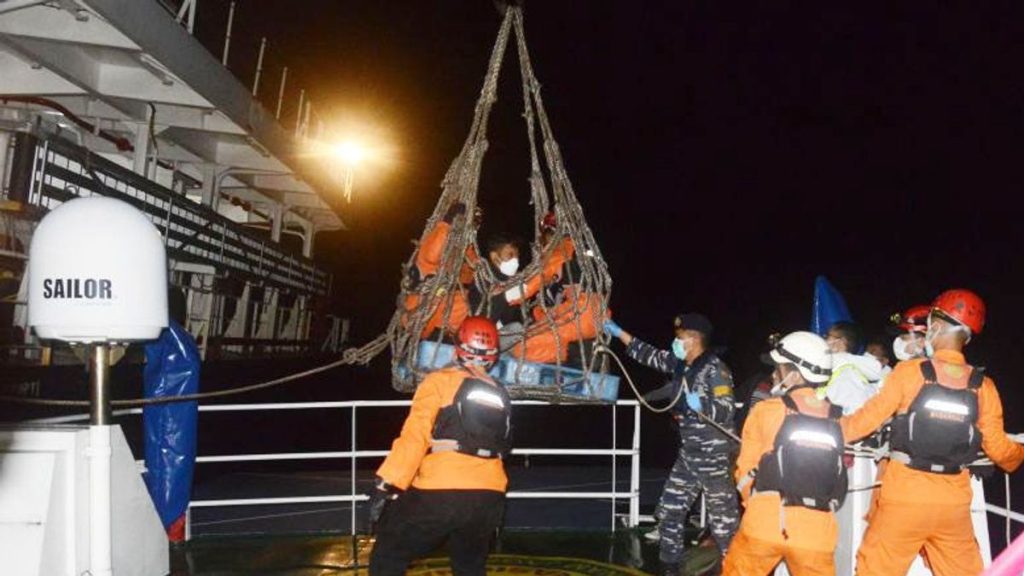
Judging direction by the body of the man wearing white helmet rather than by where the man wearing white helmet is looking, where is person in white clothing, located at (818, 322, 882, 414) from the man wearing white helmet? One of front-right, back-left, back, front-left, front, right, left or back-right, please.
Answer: front-right

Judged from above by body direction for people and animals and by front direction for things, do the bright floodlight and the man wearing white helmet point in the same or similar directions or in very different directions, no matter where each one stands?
very different directions

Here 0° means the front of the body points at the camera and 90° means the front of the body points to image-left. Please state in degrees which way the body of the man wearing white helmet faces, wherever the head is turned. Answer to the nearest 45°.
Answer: approximately 135°

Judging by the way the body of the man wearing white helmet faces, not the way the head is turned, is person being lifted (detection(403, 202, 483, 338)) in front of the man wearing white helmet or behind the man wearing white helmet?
in front

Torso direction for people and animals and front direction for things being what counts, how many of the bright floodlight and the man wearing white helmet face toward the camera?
1

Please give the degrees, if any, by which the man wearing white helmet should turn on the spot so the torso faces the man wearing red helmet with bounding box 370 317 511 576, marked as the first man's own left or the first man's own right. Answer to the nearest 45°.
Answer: approximately 45° to the first man's own left

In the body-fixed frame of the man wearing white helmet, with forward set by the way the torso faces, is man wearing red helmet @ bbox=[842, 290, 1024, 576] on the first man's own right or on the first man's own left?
on the first man's own right

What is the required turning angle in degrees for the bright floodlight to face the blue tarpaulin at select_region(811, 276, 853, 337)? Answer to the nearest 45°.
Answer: approximately 45° to its left

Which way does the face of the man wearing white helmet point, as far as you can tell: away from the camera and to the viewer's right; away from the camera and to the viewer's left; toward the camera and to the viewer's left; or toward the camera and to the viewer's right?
away from the camera and to the viewer's left

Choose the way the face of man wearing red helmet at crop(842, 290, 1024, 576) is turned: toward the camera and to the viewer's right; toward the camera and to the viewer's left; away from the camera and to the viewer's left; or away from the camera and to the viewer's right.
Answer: away from the camera and to the viewer's left

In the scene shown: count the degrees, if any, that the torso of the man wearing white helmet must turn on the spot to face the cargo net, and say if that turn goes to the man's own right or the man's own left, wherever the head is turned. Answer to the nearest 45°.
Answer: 0° — they already face it

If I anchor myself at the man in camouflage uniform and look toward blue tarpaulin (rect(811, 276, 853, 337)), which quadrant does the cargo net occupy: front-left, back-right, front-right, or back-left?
back-left

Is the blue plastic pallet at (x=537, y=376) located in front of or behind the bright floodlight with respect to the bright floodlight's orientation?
in front

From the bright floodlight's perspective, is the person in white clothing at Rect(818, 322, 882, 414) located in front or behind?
in front

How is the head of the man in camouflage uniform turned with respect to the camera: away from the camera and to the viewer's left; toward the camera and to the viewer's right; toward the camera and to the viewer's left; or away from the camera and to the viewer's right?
toward the camera and to the viewer's left
